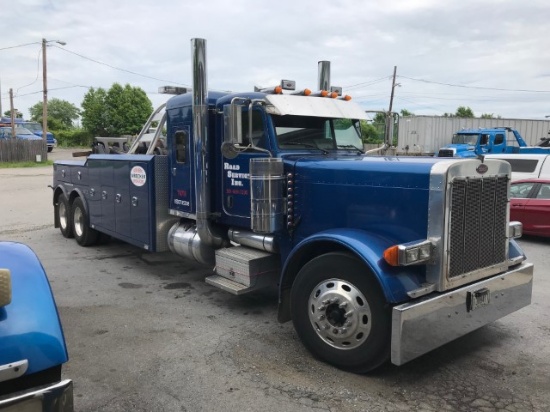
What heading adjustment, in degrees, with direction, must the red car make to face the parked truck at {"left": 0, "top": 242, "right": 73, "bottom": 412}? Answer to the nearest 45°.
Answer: approximately 90° to its right

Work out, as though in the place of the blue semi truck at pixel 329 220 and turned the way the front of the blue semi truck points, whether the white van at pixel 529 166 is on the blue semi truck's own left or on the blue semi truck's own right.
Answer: on the blue semi truck's own left

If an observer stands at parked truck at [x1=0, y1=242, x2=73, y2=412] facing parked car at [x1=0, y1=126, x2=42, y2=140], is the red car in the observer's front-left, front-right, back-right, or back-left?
front-right

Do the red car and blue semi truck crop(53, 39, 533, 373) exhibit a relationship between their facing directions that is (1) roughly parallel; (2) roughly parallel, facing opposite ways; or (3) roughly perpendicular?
roughly parallel

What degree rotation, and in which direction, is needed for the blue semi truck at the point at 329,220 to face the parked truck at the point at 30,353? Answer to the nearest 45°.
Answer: approximately 90° to its right
